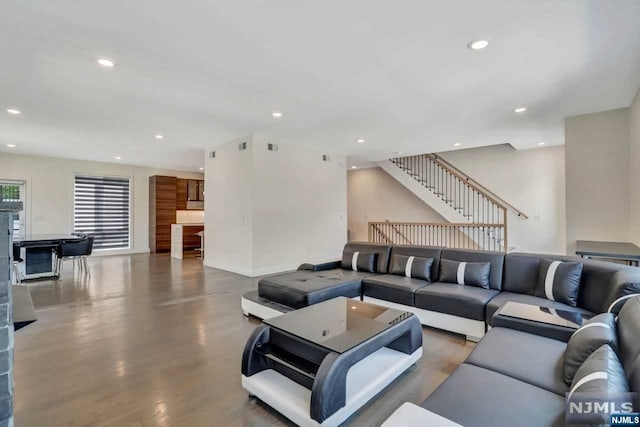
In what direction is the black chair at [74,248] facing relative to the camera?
to the viewer's left

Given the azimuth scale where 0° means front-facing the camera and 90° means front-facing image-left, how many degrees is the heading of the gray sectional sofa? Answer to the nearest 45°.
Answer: approximately 45°

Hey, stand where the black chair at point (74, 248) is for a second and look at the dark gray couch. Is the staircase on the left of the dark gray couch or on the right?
left
